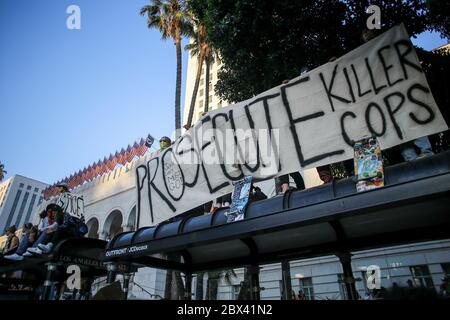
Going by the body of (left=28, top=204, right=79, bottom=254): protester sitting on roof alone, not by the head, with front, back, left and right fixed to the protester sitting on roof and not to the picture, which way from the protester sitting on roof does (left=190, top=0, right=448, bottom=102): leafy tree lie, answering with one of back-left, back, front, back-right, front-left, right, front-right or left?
back-left

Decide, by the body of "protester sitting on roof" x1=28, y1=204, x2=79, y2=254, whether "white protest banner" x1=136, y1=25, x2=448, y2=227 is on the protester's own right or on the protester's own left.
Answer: on the protester's own left

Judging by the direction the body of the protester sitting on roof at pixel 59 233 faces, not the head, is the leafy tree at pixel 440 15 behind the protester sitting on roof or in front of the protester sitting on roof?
behind

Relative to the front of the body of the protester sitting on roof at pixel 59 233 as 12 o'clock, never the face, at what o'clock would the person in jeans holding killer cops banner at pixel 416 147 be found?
the person in jeans holding killer cops banner at pixel 416 147 is roughly at 8 o'clock from the protester sitting on roof at pixel 59 233.

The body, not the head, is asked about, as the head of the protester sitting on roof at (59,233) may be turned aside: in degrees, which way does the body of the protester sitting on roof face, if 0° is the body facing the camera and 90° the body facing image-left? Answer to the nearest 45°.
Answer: approximately 90°
